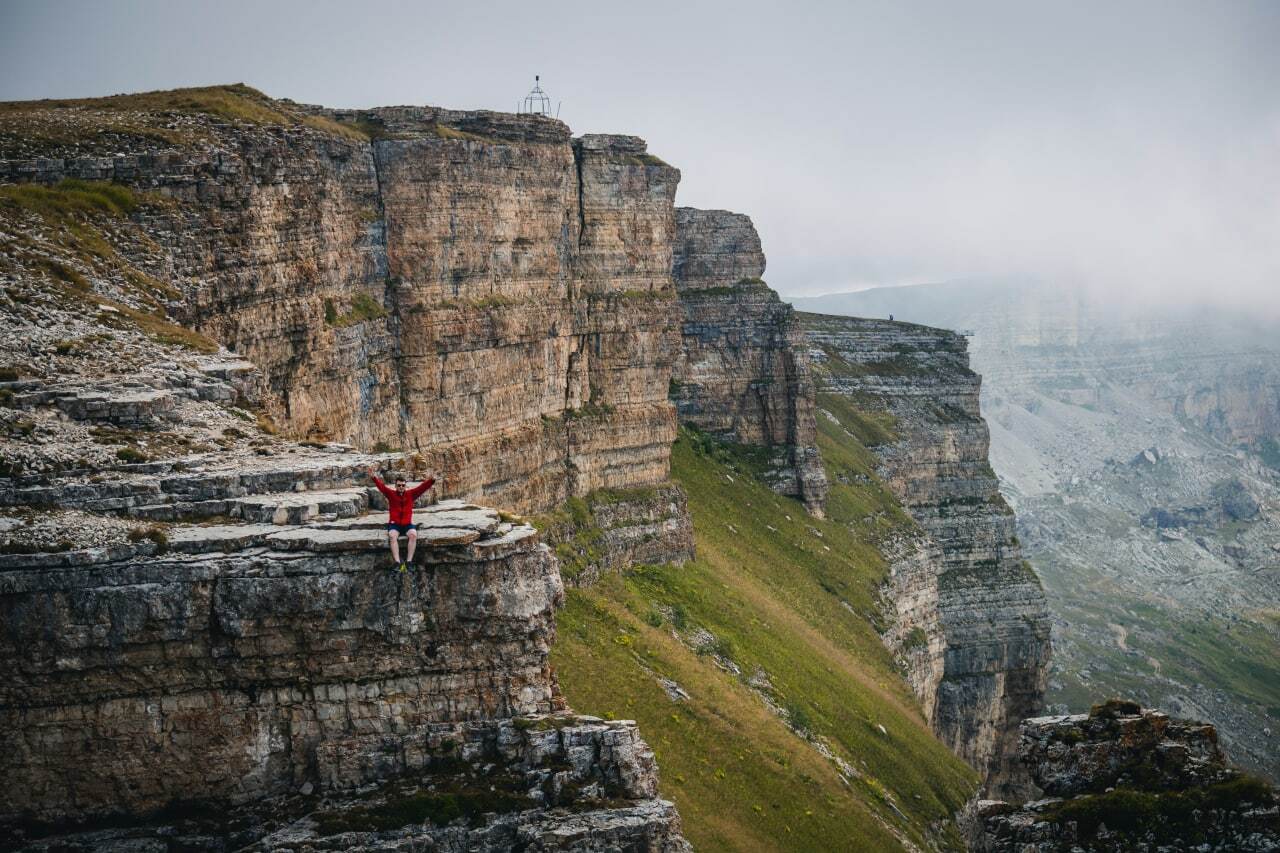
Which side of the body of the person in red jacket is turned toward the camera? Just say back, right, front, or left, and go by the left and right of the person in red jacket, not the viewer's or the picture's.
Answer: front
